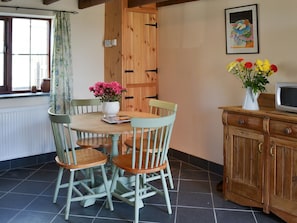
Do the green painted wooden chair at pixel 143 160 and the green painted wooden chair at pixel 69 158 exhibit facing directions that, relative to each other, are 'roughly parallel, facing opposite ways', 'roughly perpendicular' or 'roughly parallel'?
roughly perpendicular

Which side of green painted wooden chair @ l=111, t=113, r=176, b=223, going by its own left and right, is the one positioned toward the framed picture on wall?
right

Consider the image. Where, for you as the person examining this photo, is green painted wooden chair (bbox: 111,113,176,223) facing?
facing away from the viewer and to the left of the viewer

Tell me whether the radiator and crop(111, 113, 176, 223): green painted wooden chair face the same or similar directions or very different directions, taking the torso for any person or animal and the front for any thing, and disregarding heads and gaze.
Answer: very different directions

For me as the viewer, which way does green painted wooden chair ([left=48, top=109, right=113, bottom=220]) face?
facing away from the viewer and to the right of the viewer
